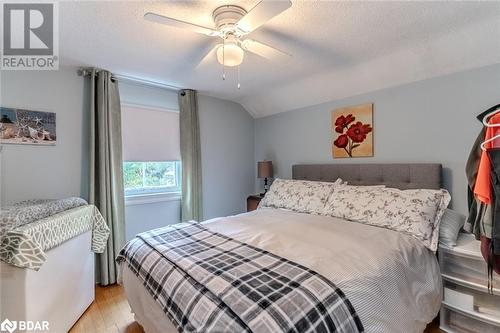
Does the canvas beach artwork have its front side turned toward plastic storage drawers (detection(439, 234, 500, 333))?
yes

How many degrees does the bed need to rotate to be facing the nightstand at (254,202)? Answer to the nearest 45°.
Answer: approximately 90° to its right

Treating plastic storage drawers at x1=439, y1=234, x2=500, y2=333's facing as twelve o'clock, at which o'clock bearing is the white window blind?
The white window blind is roughly at 1 o'clock from the plastic storage drawers.

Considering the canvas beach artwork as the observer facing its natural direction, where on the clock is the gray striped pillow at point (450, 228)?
The gray striped pillow is roughly at 12 o'clock from the canvas beach artwork.

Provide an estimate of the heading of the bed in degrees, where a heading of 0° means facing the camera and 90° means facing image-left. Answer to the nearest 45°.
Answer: approximately 45°

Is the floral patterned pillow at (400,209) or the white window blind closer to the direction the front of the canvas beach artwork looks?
the floral patterned pillow

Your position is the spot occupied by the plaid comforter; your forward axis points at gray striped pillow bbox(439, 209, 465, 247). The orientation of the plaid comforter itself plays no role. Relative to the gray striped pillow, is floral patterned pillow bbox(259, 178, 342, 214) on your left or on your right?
left

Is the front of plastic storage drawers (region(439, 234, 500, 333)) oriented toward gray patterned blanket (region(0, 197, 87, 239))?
yes

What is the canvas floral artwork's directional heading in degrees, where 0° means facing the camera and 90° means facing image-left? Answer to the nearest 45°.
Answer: approximately 45°
